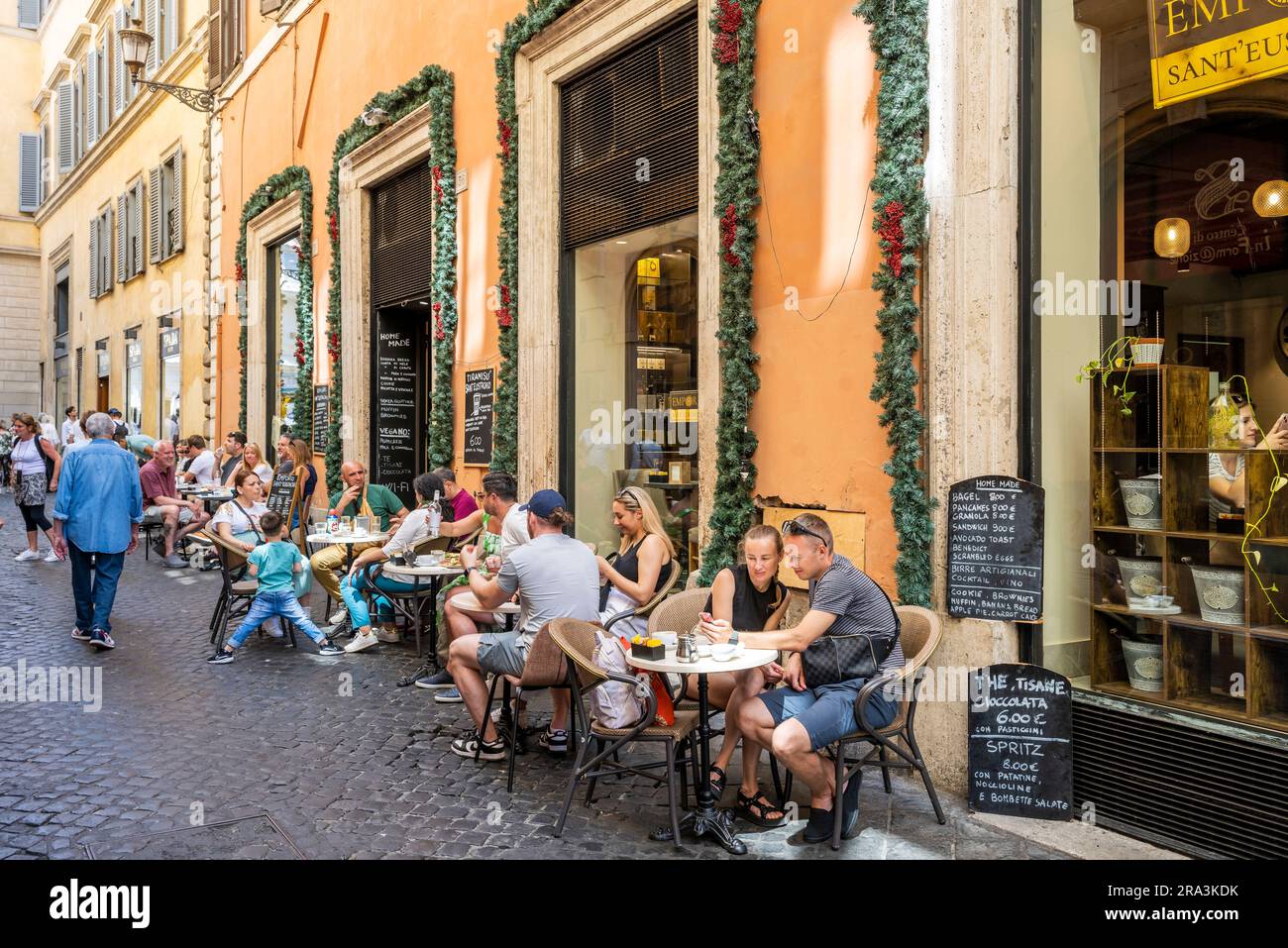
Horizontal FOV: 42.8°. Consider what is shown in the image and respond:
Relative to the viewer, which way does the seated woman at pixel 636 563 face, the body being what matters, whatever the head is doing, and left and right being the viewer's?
facing to the left of the viewer

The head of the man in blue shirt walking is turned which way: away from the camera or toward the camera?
away from the camera

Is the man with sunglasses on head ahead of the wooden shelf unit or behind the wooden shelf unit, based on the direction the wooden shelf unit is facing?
ahead

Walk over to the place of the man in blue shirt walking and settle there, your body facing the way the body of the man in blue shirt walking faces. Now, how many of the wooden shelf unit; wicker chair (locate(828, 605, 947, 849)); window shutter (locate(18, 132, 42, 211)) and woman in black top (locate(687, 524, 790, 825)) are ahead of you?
1

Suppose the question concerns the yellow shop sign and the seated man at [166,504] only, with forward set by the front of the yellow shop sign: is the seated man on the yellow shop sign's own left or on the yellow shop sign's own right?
on the yellow shop sign's own right

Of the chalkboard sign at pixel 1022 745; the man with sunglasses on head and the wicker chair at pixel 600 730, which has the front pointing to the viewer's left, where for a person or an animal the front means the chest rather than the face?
the man with sunglasses on head

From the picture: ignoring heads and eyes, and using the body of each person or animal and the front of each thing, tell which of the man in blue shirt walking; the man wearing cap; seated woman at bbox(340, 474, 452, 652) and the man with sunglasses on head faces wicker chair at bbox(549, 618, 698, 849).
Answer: the man with sunglasses on head

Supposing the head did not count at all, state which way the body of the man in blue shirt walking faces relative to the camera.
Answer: away from the camera

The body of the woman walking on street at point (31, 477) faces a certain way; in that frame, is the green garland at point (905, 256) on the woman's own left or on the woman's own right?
on the woman's own left

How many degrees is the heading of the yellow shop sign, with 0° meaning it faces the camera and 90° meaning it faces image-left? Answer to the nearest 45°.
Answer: approximately 45°

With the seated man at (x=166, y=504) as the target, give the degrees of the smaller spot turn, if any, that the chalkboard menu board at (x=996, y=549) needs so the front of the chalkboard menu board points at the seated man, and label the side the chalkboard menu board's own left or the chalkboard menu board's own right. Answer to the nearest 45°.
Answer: approximately 90° to the chalkboard menu board's own right

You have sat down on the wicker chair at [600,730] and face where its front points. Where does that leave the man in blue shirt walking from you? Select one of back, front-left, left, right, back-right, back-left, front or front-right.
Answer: back-left

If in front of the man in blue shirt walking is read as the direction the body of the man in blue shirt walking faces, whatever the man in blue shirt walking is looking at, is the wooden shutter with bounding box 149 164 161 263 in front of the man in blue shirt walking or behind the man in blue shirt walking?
in front
